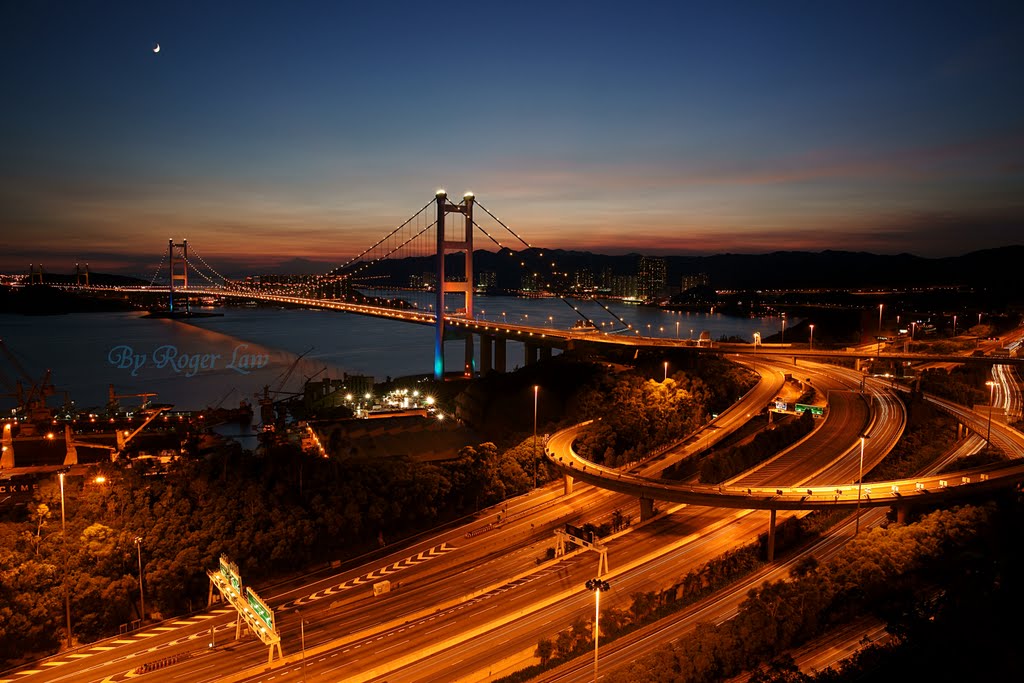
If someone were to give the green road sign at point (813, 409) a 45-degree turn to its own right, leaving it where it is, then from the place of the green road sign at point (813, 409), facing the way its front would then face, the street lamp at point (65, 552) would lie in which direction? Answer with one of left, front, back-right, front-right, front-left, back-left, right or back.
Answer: front

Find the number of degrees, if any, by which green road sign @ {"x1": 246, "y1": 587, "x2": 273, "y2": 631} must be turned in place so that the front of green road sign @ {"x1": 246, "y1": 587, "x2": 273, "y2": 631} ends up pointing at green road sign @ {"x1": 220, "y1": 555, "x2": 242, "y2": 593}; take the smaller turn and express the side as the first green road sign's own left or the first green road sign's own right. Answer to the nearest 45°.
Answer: approximately 135° to the first green road sign's own right

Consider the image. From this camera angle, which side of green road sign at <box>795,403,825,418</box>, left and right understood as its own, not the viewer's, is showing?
front

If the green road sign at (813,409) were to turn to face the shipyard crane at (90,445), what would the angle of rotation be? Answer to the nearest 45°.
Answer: approximately 45° to its right

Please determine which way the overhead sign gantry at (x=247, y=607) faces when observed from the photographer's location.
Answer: facing the viewer and to the left of the viewer

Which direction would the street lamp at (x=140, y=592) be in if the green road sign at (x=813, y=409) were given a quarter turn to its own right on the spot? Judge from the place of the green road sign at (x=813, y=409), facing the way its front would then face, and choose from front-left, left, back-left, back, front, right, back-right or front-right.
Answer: front-left

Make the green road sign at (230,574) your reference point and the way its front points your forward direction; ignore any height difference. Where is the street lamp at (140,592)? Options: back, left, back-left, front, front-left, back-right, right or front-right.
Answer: right

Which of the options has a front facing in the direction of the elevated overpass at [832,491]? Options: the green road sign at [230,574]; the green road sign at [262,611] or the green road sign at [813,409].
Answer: the green road sign at [813,409]

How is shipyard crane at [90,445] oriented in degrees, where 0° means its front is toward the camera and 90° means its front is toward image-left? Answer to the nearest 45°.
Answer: approximately 270°
